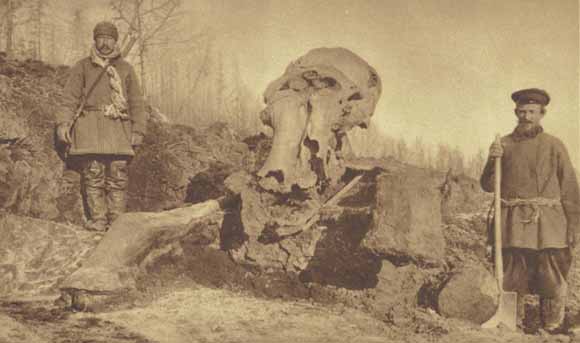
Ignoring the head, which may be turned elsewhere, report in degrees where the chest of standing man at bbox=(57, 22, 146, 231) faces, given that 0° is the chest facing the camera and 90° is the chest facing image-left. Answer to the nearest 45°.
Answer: approximately 0°

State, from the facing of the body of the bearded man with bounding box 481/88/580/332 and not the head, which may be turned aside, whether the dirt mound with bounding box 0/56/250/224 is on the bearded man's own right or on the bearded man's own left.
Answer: on the bearded man's own right

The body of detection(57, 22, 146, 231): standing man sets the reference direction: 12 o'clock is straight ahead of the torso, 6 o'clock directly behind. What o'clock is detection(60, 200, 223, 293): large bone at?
The large bone is roughly at 12 o'clock from the standing man.

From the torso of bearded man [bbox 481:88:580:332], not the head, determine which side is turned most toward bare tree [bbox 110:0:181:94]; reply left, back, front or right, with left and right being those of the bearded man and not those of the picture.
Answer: right

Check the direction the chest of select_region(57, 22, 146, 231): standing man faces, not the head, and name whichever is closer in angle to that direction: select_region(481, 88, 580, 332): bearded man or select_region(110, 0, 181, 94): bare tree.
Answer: the bearded man

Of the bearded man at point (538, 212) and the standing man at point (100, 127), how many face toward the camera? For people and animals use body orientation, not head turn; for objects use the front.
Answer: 2

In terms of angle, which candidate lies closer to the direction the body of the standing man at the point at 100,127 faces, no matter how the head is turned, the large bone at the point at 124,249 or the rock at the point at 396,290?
the large bone
